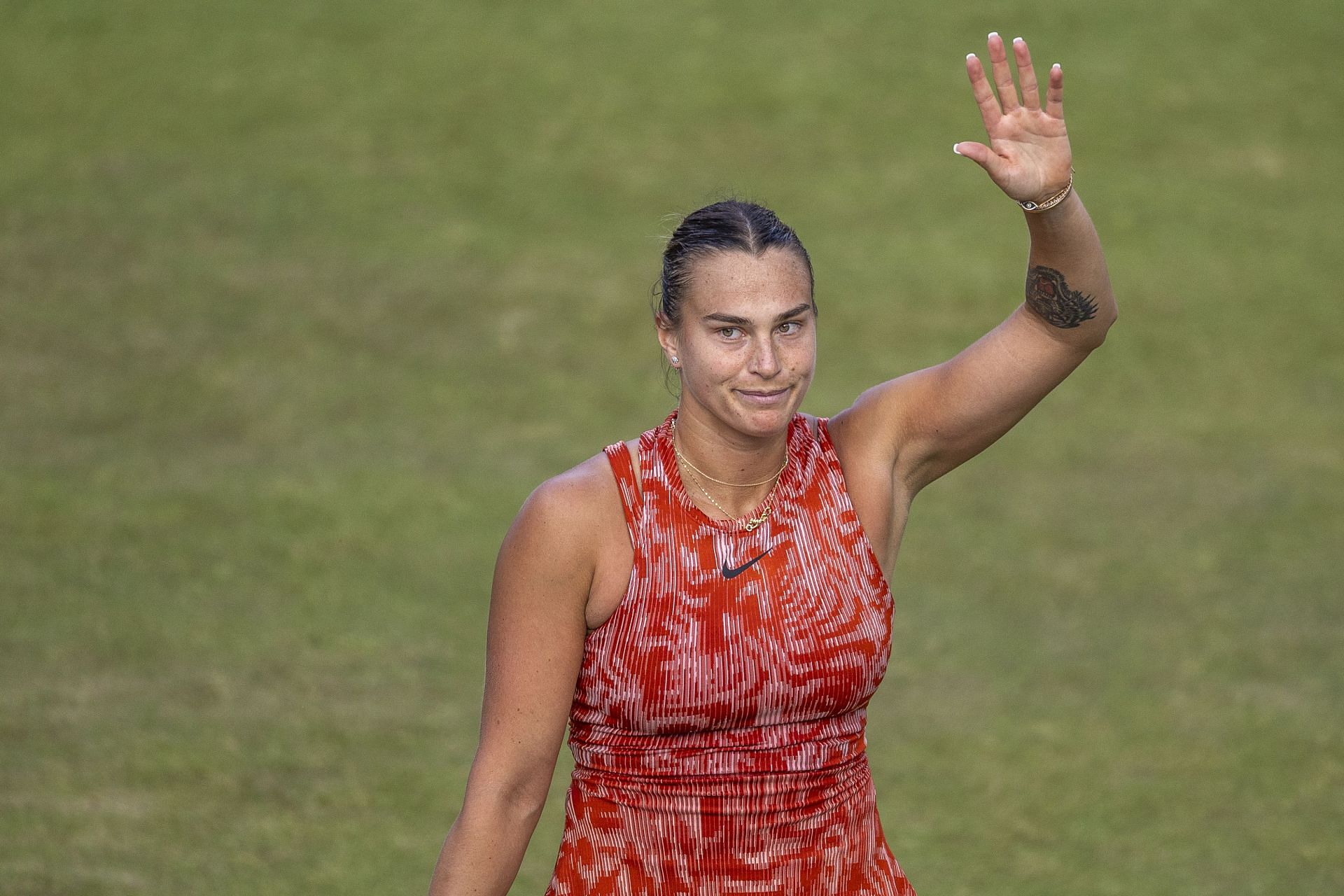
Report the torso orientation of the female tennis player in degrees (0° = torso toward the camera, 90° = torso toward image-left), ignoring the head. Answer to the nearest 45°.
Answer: approximately 0°
